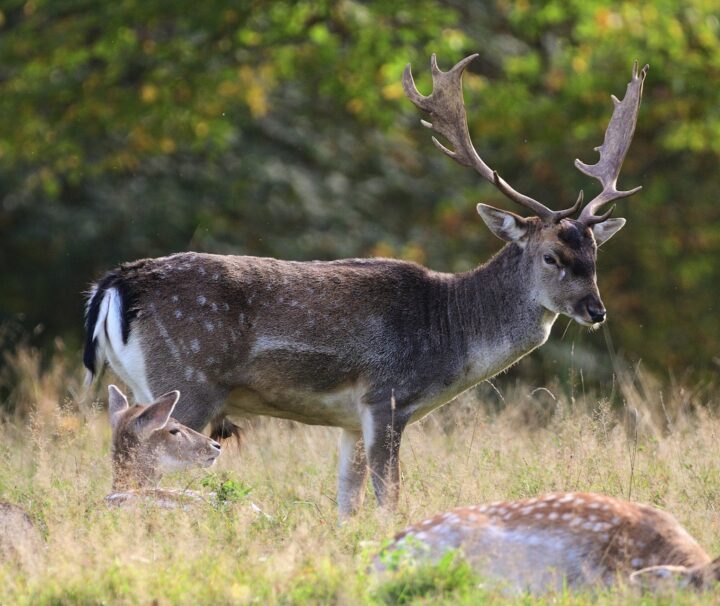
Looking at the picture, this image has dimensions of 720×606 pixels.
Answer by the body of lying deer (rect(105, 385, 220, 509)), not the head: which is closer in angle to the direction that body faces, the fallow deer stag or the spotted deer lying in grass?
the fallow deer stag

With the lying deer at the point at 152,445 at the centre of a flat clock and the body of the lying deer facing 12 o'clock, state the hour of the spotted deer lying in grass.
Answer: The spotted deer lying in grass is roughly at 2 o'clock from the lying deer.

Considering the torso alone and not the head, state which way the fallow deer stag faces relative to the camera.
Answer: to the viewer's right

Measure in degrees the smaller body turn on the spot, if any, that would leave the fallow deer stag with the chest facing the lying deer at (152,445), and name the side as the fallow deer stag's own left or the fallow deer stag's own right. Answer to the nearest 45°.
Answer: approximately 135° to the fallow deer stag's own right

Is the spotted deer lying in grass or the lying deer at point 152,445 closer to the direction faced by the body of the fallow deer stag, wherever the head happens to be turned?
the spotted deer lying in grass

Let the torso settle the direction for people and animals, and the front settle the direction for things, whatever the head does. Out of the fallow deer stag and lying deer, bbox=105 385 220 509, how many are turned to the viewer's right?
2

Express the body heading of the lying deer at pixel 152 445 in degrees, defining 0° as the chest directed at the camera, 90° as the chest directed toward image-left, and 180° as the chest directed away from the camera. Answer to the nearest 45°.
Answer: approximately 270°

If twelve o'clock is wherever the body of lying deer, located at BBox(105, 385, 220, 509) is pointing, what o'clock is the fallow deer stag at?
The fallow deer stag is roughly at 11 o'clock from the lying deer.

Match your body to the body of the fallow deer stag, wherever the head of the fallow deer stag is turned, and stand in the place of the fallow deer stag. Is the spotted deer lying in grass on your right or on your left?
on your right
